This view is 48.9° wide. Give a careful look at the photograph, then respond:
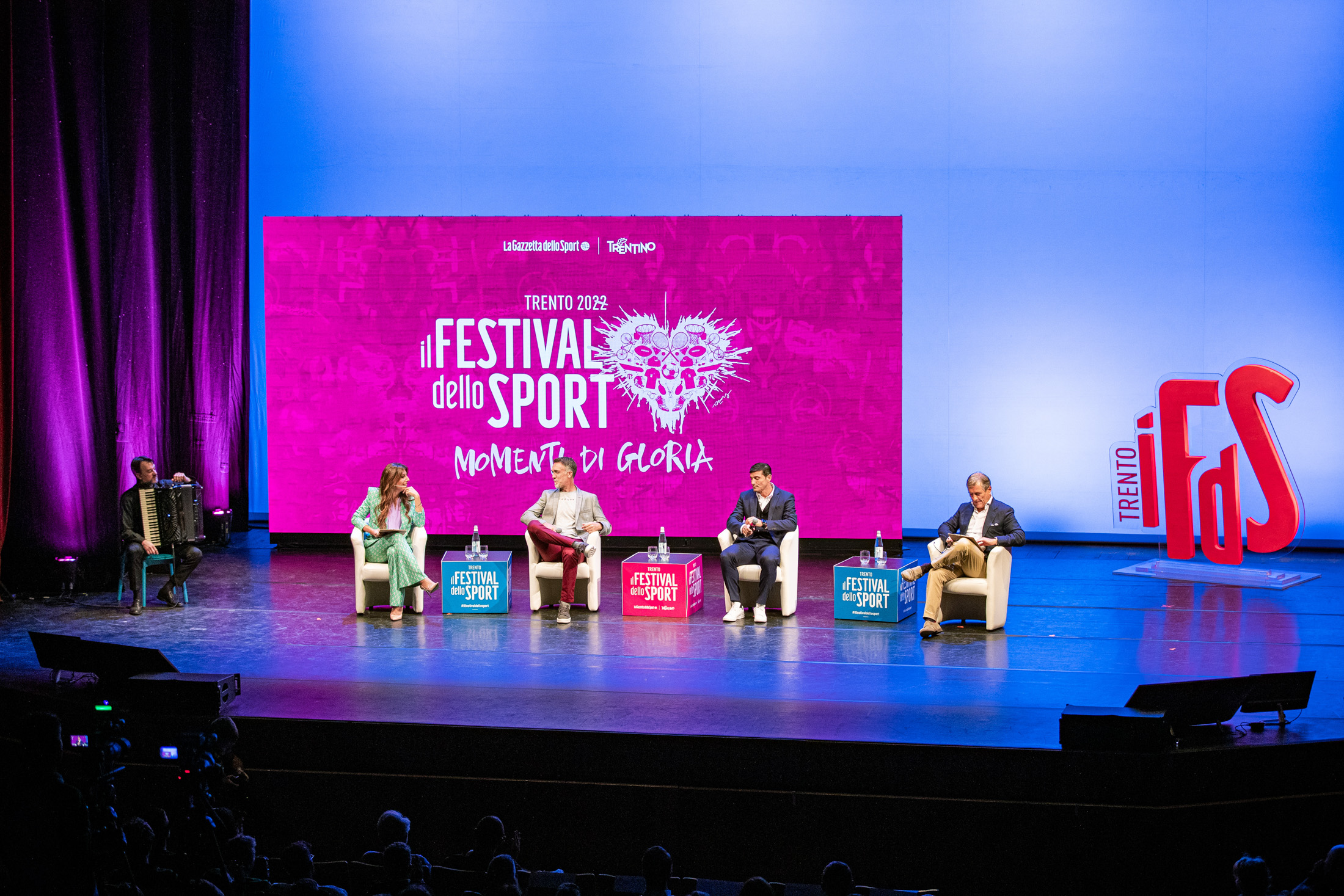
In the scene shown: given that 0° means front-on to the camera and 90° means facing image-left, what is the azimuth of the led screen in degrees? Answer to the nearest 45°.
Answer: approximately 0°

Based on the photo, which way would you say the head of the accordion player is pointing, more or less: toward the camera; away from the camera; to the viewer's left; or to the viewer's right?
to the viewer's right

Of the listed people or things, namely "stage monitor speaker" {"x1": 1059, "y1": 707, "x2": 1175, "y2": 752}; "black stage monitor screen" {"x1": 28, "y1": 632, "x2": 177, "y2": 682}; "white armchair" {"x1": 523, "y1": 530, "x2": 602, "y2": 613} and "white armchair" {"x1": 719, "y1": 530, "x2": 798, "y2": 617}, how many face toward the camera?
2

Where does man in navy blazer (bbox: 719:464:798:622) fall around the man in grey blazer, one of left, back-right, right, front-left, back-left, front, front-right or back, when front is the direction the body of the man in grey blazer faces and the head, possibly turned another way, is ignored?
left

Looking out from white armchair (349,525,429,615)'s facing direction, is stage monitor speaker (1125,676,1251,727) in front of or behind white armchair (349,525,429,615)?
in front

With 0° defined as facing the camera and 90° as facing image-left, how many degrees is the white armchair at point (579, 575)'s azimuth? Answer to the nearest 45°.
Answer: approximately 0°

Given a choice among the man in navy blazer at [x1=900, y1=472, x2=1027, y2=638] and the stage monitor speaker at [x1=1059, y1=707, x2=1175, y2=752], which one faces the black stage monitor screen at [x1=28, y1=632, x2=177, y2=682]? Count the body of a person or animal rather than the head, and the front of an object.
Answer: the man in navy blazer

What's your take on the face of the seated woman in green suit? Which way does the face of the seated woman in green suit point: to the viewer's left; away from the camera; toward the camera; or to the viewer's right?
to the viewer's right

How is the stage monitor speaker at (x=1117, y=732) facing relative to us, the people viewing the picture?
facing away from the viewer

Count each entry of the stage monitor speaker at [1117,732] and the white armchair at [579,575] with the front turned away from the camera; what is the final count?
1

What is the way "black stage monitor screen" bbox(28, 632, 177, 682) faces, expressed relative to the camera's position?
facing away from the viewer and to the right of the viewer

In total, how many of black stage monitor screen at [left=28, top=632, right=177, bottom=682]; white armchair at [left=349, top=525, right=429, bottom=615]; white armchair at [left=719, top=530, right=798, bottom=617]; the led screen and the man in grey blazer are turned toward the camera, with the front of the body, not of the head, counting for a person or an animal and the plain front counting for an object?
4

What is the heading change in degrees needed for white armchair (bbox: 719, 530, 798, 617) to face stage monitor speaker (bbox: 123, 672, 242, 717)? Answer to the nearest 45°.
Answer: approximately 45° to its right

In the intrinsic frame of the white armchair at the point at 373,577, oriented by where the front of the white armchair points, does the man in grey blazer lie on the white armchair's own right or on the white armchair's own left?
on the white armchair's own left
